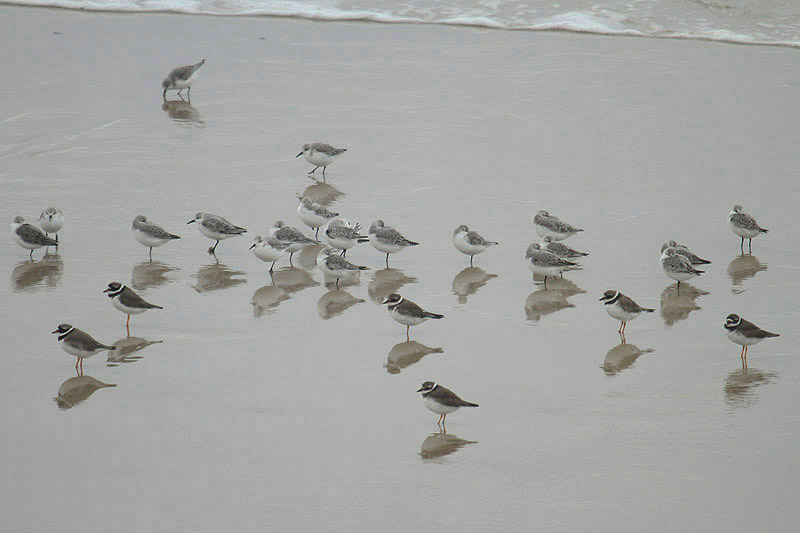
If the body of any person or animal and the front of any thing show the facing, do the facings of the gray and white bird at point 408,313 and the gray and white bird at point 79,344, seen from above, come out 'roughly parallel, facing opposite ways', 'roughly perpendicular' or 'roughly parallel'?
roughly parallel

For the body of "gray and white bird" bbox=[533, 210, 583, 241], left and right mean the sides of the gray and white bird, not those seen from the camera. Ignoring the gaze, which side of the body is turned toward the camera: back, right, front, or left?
left

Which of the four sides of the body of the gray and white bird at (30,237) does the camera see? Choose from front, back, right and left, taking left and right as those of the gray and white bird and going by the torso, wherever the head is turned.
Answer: left

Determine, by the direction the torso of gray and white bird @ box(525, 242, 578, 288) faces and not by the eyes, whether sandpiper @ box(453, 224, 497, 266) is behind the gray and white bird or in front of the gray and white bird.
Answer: in front

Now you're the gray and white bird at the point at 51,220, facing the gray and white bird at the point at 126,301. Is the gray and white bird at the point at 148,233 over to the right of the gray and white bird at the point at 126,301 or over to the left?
left

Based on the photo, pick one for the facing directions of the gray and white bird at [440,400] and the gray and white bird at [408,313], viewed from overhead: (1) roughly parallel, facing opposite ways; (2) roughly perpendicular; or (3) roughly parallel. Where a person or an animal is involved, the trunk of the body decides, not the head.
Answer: roughly parallel

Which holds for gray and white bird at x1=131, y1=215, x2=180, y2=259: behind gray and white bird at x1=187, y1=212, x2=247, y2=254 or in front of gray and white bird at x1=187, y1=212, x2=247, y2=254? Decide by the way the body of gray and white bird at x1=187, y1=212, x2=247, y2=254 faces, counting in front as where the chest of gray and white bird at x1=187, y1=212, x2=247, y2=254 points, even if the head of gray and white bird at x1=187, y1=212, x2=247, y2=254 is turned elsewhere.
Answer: in front

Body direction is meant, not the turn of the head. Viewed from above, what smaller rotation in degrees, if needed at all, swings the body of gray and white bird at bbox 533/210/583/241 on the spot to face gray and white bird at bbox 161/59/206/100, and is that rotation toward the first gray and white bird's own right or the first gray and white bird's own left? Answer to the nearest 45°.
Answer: approximately 45° to the first gray and white bird's own right

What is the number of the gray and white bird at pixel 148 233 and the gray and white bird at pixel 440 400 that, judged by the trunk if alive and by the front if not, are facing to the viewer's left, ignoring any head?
2

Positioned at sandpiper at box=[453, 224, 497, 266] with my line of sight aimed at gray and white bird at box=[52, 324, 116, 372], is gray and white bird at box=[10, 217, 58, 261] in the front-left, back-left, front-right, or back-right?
front-right

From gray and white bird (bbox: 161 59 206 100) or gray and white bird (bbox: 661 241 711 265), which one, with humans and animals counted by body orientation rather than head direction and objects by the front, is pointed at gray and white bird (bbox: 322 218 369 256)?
gray and white bird (bbox: 661 241 711 265)

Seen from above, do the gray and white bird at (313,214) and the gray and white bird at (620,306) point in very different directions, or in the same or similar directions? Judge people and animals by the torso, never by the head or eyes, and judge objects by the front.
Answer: same or similar directions

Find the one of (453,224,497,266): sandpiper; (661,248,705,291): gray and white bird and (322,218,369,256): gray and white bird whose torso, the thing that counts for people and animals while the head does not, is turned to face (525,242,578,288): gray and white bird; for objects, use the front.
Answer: (661,248,705,291): gray and white bird

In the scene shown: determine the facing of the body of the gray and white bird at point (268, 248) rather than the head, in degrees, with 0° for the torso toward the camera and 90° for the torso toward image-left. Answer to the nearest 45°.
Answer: approximately 45°

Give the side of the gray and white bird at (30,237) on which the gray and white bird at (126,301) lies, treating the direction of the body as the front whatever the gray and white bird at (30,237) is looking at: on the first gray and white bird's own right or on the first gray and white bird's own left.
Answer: on the first gray and white bird's own left

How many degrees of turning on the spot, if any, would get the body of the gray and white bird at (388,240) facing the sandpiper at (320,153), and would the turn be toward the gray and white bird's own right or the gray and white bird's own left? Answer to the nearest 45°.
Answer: approximately 90° to the gray and white bird's own right

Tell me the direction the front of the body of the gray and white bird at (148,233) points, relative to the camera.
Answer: to the viewer's left

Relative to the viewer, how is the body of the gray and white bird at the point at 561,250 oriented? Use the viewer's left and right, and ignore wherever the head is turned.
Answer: facing to the left of the viewer

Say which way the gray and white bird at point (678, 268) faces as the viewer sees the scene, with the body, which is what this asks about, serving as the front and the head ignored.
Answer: to the viewer's left

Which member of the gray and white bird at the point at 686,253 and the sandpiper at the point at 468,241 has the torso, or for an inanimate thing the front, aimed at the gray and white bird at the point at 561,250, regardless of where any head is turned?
the gray and white bird at the point at 686,253
